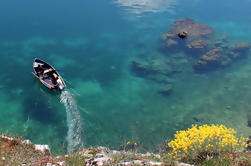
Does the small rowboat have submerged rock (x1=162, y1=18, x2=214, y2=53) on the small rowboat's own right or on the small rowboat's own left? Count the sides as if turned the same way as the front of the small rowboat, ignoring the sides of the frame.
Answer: on the small rowboat's own right

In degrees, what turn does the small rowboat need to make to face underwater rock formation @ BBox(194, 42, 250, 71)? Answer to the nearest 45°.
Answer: approximately 135° to its right

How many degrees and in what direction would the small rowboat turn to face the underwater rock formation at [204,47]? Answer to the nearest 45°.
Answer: approximately 135° to its right

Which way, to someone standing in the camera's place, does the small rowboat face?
facing away from the viewer and to the left of the viewer

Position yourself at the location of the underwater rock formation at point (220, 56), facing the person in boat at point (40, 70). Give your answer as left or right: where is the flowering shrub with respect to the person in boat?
left
